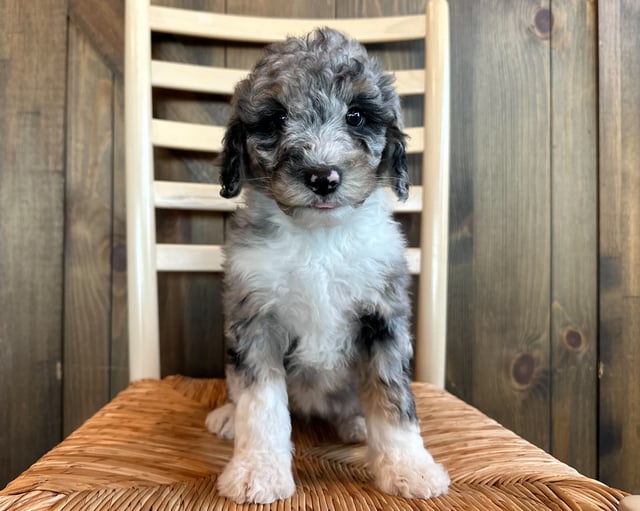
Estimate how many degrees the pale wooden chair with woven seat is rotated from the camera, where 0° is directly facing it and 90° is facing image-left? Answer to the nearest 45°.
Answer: approximately 0°

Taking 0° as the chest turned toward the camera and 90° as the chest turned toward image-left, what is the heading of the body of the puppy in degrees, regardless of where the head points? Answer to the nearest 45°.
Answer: approximately 0°

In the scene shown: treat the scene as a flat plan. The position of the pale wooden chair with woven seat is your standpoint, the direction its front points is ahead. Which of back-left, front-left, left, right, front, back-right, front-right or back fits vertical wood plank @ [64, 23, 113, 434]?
back-right

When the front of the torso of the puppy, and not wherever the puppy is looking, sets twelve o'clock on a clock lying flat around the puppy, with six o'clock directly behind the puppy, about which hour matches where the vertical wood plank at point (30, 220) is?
The vertical wood plank is roughly at 4 o'clock from the puppy.

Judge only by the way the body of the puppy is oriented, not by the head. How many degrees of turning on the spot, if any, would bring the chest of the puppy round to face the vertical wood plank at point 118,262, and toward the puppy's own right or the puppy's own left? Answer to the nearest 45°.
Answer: approximately 135° to the puppy's own right

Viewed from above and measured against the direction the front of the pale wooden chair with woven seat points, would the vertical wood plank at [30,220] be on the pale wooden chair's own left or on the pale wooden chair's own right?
on the pale wooden chair's own right

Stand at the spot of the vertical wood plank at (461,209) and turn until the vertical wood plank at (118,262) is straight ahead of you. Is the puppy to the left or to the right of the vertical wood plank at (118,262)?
left
